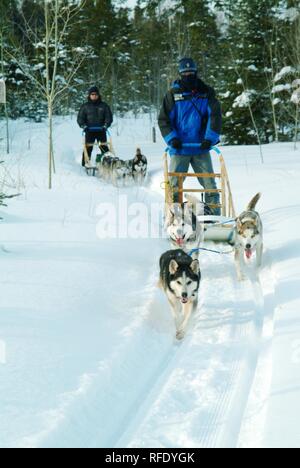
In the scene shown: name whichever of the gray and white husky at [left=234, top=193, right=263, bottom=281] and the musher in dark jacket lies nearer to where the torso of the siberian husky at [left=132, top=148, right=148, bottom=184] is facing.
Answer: the gray and white husky

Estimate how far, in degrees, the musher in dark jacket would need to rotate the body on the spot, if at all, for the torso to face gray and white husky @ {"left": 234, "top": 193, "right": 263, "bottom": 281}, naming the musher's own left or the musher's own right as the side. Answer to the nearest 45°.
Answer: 0° — they already face it

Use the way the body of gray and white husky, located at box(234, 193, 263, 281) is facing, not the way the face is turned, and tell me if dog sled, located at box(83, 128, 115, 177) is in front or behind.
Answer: behind

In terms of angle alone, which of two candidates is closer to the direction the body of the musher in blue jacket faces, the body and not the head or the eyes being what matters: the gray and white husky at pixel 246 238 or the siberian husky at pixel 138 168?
the gray and white husky

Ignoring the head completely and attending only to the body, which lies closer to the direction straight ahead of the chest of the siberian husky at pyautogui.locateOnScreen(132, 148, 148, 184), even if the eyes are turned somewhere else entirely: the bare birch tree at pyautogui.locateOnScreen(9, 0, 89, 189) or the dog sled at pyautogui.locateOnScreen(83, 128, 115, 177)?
the bare birch tree

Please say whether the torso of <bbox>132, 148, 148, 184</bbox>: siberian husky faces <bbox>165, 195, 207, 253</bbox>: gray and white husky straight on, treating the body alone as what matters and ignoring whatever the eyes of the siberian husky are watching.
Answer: yes

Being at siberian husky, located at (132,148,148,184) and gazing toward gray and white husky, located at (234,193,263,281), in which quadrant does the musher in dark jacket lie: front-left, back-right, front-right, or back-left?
back-right

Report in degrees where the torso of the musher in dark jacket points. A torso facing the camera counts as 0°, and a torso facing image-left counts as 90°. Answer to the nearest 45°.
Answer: approximately 0°
